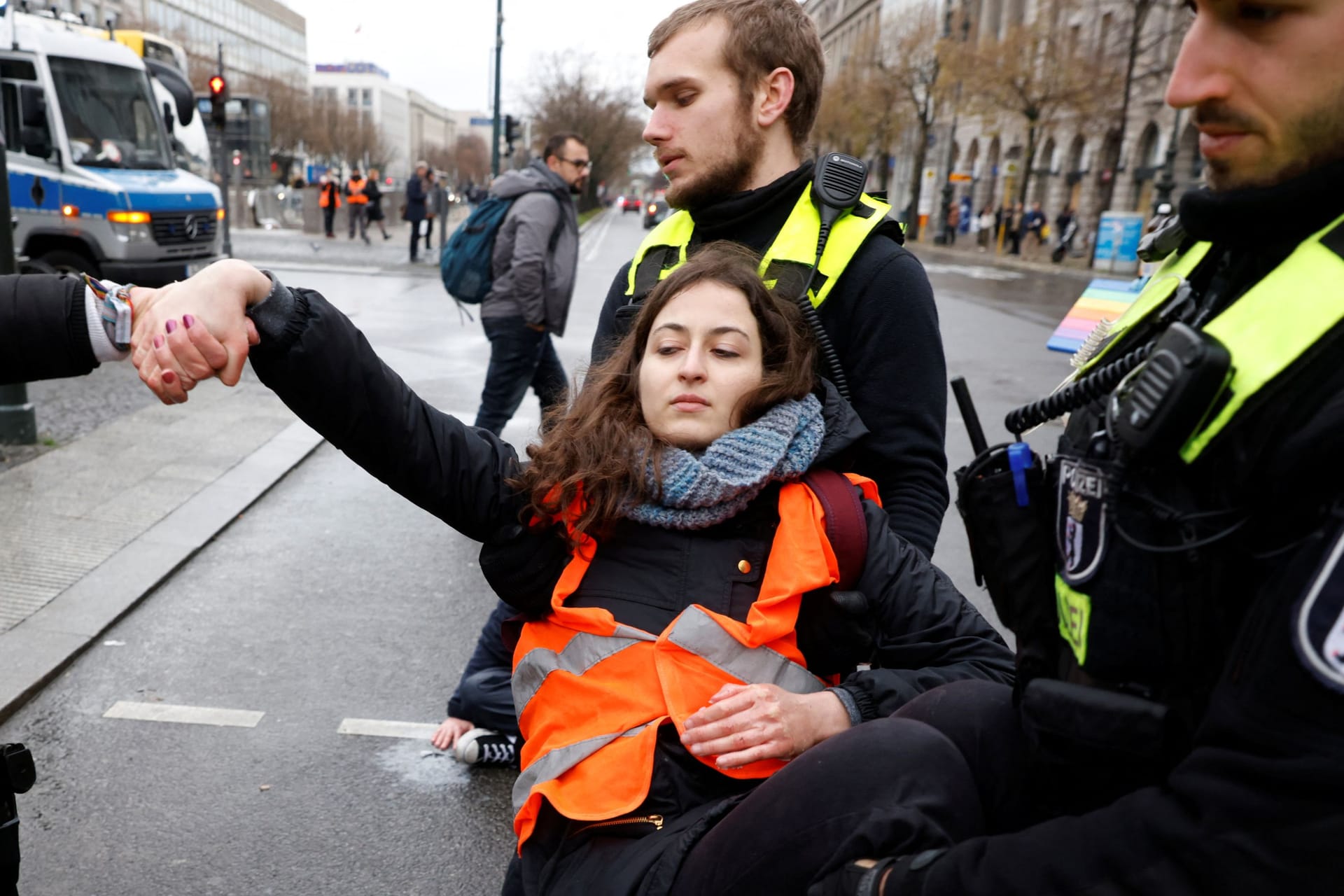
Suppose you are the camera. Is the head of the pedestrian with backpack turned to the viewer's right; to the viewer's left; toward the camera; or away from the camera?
to the viewer's right

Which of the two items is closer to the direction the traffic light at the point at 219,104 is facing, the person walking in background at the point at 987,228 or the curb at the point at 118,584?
the curb

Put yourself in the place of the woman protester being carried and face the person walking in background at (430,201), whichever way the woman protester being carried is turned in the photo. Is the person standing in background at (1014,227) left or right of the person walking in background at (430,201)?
right

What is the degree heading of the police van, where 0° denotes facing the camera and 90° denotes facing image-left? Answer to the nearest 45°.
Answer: approximately 315°

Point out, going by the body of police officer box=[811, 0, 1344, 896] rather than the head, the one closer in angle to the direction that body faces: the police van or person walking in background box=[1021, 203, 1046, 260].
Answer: the police van

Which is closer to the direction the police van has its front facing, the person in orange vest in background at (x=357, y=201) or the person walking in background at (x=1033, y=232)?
the person walking in background

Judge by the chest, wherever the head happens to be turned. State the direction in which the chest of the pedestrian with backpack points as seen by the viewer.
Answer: to the viewer's right

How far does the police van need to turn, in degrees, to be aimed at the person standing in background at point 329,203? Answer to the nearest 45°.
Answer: approximately 135° to its left

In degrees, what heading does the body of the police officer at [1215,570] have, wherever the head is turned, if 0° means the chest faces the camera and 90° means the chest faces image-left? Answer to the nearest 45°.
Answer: approximately 90°

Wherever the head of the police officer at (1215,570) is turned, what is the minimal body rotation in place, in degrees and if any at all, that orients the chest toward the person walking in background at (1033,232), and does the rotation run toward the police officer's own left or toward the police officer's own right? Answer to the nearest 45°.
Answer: approximately 90° to the police officer's own right

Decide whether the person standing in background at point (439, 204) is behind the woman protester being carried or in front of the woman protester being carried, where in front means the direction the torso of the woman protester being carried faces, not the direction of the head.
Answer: behind

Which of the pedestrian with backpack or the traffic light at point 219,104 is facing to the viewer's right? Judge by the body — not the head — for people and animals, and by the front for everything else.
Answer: the pedestrian with backpack
